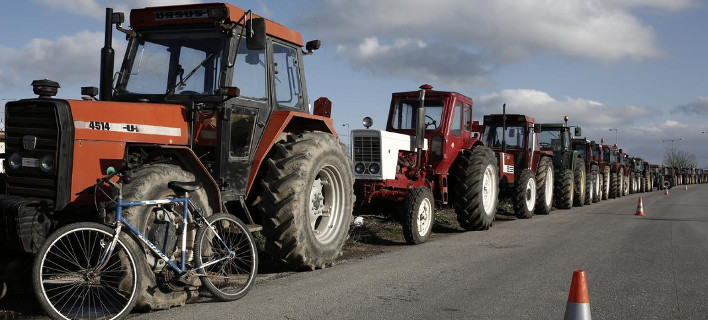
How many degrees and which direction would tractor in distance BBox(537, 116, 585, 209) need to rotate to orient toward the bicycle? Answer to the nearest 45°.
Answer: approximately 45° to its left

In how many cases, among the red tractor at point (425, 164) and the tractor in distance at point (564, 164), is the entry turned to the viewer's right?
0

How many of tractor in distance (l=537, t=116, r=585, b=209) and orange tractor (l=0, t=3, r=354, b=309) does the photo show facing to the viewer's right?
0

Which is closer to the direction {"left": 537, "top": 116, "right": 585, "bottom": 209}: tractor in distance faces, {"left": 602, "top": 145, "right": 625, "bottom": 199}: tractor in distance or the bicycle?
the bicycle

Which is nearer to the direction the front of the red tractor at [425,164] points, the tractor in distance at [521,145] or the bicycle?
the bicycle

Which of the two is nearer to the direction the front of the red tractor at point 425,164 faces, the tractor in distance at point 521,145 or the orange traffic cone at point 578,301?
the orange traffic cone

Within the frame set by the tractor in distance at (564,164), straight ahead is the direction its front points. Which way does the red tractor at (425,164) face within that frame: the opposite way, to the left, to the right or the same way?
the same way

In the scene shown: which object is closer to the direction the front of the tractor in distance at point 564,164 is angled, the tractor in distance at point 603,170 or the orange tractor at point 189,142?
the orange tractor

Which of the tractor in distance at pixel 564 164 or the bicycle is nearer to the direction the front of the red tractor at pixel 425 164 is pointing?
the bicycle

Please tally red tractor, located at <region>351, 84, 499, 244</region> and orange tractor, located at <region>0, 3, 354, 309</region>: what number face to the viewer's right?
0

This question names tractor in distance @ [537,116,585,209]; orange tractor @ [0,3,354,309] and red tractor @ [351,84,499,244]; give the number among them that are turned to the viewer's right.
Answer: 0

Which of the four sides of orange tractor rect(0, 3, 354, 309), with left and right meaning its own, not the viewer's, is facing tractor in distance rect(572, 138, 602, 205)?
back

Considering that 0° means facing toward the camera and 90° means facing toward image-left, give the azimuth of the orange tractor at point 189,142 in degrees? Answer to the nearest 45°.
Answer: approximately 45°

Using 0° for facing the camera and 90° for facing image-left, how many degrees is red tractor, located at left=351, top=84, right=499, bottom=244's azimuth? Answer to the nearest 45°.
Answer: approximately 45°

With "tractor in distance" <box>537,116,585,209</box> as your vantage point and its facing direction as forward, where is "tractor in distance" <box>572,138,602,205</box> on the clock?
"tractor in distance" <box>572,138,602,205</box> is roughly at 5 o'clock from "tractor in distance" <box>537,116,585,209</box>.

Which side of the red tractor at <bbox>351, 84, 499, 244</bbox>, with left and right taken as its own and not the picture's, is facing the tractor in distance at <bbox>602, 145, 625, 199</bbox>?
back

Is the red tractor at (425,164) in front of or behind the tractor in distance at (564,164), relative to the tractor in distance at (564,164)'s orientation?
in front

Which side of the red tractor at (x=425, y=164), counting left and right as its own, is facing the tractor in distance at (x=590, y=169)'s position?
back

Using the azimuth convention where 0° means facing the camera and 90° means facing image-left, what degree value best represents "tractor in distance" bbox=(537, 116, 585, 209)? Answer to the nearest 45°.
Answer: approximately 45°

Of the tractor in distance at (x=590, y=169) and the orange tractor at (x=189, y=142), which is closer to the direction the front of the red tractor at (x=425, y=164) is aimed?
the orange tractor

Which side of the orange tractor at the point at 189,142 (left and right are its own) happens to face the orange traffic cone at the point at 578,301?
left
